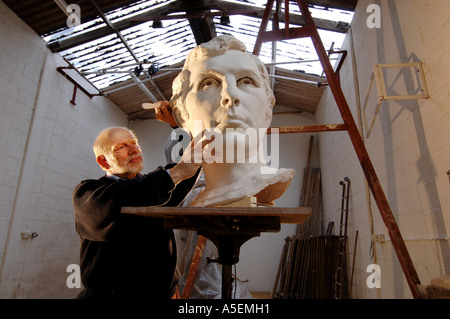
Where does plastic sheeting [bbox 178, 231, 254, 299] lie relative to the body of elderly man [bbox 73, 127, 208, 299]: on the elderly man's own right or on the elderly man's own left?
on the elderly man's own left

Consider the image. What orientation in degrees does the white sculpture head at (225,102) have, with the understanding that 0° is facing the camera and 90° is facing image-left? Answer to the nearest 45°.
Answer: approximately 0°

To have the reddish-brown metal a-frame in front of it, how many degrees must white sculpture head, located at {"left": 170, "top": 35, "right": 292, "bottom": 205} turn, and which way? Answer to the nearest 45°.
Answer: approximately 135° to its left

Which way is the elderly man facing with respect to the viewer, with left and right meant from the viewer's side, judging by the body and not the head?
facing the viewer and to the right of the viewer

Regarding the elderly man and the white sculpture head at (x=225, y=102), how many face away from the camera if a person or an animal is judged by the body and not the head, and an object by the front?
0

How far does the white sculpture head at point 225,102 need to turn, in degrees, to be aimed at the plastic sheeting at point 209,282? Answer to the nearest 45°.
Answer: approximately 180°
